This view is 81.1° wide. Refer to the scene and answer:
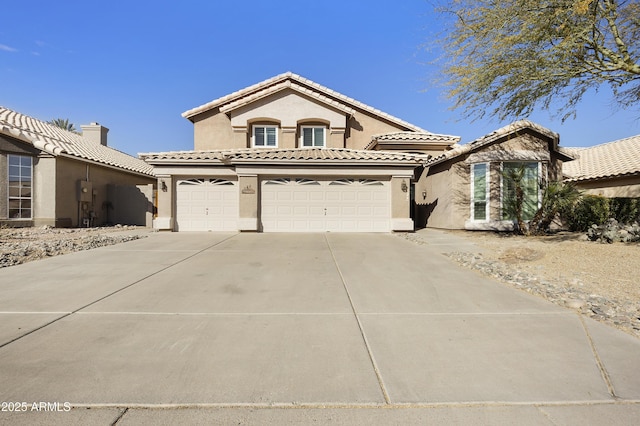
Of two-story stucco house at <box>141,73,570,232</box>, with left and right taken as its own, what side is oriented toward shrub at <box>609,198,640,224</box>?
left

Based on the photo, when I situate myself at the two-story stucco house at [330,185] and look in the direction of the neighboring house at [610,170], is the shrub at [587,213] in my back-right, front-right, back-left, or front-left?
front-right

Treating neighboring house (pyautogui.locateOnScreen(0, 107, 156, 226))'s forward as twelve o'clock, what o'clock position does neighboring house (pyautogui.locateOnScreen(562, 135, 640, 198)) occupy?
neighboring house (pyautogui.locateOnScreen(562, 135, 640, 198)) is roughly at 10 o'clock from neighboring house (pyautogui.locateOnScreen(0, 107, 156, 226)).

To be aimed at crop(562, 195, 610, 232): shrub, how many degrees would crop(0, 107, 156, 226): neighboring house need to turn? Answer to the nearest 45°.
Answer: approximately 45° to its left

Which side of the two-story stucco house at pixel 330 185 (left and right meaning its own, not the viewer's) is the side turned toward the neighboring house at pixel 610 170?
left

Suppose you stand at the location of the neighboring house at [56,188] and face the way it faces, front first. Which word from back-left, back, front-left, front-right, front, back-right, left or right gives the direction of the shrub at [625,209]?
front-left

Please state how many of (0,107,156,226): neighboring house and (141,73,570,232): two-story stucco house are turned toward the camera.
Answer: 2

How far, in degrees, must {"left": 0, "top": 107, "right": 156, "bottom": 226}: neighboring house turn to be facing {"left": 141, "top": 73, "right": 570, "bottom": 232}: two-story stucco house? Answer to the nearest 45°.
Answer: approximately 45° to its left

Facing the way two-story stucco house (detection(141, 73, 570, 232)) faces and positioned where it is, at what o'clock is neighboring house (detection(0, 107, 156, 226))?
The neighboring house is roughly at 3 o'clock from the two-story stucco house.

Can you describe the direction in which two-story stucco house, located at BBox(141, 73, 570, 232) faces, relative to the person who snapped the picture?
facing the viewer
